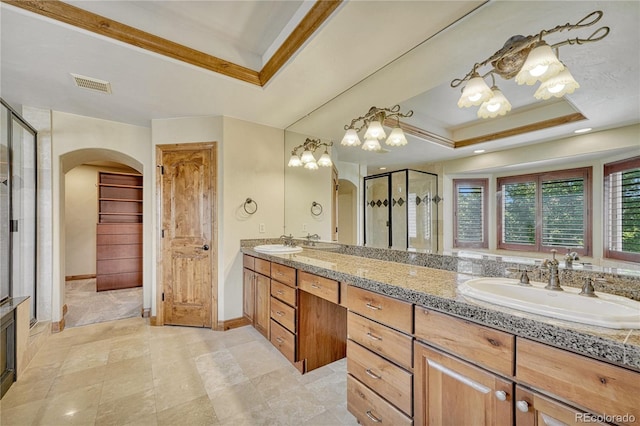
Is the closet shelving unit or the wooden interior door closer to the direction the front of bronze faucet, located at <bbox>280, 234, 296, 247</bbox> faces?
the wooden interior door

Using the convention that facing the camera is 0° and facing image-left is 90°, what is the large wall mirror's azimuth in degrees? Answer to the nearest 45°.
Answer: approximately 45°

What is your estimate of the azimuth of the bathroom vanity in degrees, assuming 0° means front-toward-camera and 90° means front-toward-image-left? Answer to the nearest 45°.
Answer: approximately 45°

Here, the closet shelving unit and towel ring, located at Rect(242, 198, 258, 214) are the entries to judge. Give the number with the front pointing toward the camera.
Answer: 2

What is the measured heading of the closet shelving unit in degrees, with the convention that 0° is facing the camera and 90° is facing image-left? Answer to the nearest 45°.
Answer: approximately 0°

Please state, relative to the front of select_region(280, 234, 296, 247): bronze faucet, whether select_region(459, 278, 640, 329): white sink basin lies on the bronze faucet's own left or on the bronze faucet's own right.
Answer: on the bronze faucet's own left

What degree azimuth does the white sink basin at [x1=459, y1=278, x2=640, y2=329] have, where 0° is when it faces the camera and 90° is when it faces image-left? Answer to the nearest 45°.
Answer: approximately 45°

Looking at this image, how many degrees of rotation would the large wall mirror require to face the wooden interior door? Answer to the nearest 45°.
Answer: approximately 45° to its right
